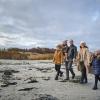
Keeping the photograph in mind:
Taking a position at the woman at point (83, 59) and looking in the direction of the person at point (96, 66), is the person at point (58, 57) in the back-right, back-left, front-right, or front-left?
back-right

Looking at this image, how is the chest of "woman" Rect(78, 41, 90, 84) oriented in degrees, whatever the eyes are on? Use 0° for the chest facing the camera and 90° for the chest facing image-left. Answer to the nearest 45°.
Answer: approximately 45°

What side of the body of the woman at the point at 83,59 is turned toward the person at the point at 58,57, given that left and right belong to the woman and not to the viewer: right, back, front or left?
right

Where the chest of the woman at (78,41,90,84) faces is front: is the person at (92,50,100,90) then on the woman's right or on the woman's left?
on the woman's left

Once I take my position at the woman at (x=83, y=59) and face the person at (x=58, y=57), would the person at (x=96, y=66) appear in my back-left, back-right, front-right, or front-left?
back-left
